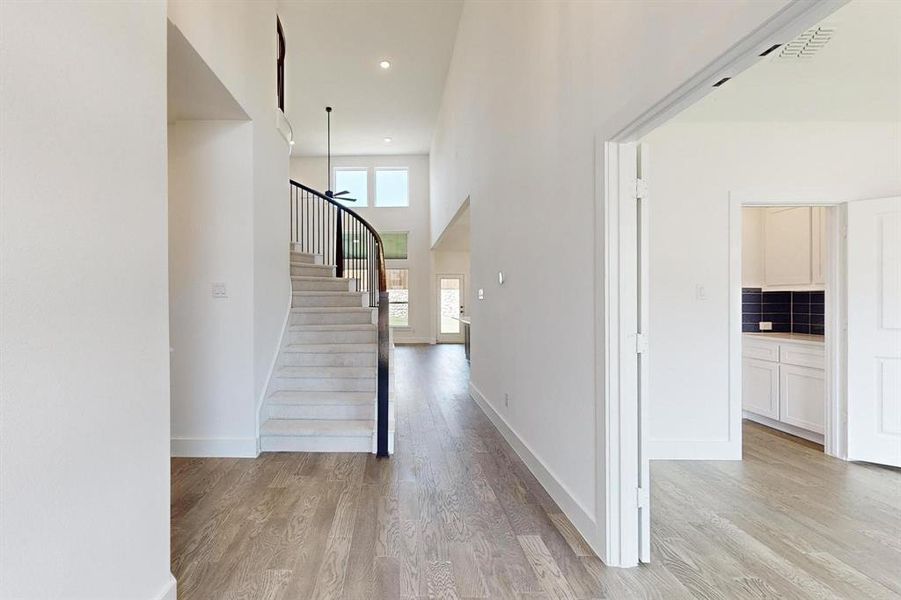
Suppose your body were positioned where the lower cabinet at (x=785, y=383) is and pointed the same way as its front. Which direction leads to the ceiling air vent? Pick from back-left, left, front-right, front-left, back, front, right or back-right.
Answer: front-left

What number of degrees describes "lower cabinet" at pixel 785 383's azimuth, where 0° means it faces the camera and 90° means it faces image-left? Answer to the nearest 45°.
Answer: approximately 45°

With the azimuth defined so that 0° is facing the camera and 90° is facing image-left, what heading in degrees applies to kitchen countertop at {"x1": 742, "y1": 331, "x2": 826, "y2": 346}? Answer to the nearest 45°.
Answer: approximately 45°

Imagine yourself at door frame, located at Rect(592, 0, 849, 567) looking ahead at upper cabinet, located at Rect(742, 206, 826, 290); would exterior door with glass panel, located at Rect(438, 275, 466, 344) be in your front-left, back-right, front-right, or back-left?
front-left

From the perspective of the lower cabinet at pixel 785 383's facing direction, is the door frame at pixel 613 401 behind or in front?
in front

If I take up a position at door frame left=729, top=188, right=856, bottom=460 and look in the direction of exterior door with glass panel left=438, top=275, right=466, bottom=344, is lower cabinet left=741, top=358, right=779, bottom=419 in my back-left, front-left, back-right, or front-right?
front-right

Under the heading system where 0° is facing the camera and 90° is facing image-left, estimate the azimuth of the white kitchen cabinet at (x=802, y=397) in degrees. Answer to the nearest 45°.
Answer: approximately 45°

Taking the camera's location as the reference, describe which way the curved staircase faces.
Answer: facing the viewer

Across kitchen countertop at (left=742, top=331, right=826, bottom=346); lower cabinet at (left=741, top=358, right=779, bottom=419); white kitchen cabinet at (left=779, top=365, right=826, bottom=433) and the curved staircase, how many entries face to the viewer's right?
0

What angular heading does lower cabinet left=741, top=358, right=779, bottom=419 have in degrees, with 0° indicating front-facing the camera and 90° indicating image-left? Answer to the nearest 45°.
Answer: approximately 45°

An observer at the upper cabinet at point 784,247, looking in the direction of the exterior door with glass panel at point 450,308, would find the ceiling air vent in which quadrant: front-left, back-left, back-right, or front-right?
back-left

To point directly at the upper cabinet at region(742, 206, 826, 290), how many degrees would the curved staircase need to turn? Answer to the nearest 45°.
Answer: approximately 90° to its left

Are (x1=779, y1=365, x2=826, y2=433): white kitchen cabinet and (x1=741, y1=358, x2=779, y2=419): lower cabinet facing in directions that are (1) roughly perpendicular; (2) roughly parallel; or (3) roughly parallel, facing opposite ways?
roughly parallel

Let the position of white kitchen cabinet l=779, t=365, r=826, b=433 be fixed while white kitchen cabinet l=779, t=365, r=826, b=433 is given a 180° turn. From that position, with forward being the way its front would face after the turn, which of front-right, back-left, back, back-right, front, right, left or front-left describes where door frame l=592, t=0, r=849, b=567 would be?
back-right

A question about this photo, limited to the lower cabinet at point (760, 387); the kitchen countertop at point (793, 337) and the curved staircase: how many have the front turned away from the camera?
0
